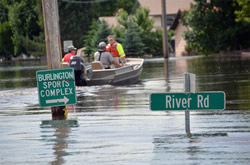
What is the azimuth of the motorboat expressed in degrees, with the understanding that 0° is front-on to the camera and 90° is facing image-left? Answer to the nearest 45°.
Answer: approximately 270°

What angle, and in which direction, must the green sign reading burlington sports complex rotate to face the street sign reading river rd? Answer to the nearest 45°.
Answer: approximately 45° to its left

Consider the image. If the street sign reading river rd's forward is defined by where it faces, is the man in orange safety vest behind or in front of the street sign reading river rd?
behind

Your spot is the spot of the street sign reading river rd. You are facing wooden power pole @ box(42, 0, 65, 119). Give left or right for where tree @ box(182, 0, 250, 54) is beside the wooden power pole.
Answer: right
